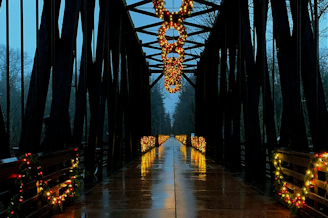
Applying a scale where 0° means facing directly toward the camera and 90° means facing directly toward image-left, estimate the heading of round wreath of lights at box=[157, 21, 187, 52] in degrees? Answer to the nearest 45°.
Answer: approximately 0°

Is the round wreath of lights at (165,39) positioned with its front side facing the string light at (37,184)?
yes
